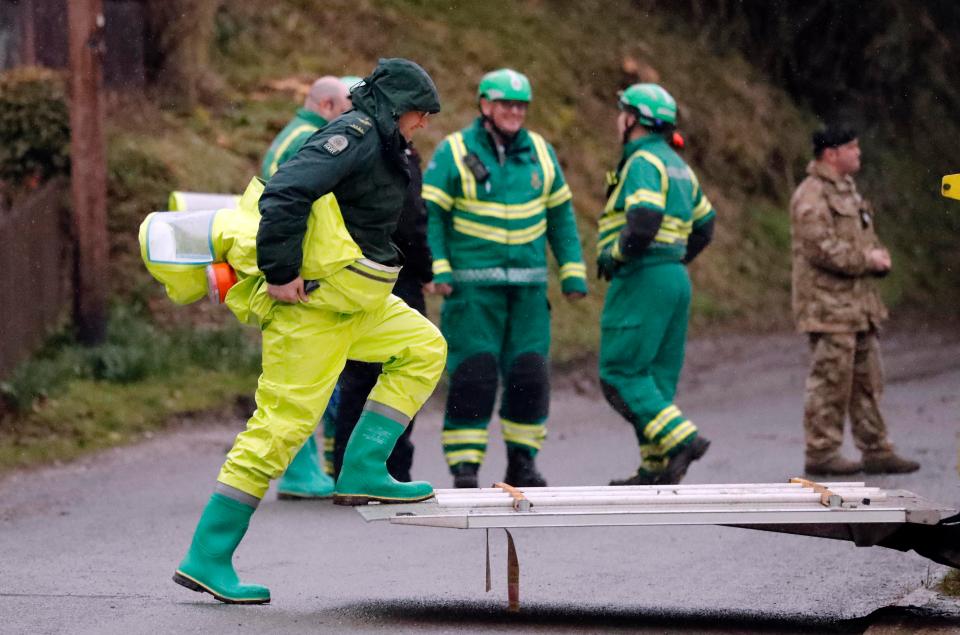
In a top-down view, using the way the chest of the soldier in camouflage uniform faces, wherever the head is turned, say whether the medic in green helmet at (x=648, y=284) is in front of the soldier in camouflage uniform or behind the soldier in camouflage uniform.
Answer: behind

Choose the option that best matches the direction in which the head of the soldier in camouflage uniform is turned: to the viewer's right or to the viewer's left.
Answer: to the viewer's right

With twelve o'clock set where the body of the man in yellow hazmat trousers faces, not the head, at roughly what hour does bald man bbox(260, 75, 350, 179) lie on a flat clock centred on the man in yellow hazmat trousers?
The bald man is roughly at 9 o'clock from the man in yellow hazmat trousers.

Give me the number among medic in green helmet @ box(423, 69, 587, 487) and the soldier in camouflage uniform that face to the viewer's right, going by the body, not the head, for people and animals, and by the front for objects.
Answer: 1

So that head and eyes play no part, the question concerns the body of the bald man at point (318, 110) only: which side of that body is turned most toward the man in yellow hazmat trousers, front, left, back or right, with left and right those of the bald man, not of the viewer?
right

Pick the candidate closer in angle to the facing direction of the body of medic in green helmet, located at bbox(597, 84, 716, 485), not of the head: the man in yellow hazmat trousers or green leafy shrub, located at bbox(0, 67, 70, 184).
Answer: the green leafy shrub

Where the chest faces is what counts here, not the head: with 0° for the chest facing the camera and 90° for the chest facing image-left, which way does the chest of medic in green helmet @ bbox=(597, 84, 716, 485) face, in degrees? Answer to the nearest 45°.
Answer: approximately 135°

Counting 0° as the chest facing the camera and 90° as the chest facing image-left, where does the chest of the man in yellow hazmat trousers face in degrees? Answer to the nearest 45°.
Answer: approximately 270°

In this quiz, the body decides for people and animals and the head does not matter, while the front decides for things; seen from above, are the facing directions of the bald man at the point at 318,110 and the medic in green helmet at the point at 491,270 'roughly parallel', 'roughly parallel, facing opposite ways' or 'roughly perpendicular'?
roughly perpendicular
